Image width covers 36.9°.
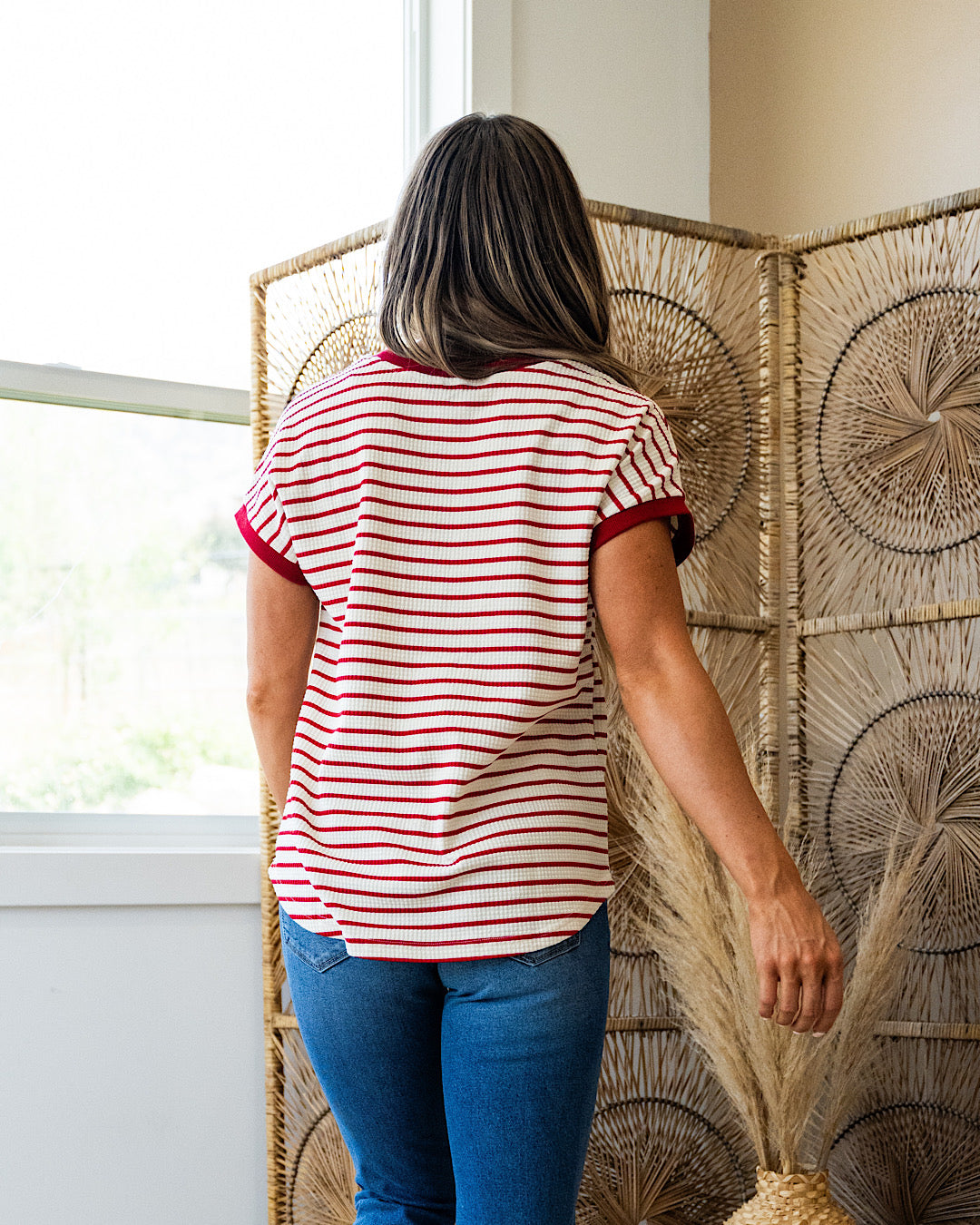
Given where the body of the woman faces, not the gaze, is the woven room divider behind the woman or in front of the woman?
in front

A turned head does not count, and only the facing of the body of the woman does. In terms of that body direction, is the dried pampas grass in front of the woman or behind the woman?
in front

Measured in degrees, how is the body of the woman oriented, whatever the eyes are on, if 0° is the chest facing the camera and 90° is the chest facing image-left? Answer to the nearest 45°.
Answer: approximately 180°

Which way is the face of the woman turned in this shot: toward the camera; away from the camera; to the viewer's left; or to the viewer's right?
away from the camera

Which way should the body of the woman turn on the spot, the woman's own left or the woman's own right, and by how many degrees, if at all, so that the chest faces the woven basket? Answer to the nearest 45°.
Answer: approximately 45° to the woman's own right
